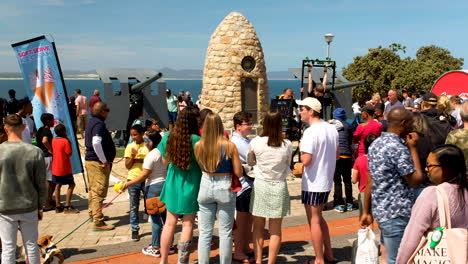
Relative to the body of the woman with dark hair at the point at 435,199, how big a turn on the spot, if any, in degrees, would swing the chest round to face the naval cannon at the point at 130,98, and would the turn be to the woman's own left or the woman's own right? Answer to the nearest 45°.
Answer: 0° — they already face it

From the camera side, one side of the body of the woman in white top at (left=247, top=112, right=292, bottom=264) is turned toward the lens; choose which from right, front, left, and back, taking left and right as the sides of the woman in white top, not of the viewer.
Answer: back

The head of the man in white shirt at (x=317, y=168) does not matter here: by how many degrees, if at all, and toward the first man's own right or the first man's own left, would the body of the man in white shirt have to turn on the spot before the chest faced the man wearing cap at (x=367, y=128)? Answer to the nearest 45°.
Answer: approximately 45° to the first man's own right

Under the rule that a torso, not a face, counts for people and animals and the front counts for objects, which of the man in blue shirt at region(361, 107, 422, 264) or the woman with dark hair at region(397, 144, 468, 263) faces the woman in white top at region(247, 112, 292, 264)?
the woman with dark hair

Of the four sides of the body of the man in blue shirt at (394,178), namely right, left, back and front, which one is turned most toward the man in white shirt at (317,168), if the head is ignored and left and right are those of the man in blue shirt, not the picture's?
left

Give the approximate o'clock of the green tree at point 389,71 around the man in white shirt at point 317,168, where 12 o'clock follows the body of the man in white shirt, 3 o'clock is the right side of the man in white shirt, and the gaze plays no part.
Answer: The green tree is roughly at 2 o'clock from the man in white shirt.

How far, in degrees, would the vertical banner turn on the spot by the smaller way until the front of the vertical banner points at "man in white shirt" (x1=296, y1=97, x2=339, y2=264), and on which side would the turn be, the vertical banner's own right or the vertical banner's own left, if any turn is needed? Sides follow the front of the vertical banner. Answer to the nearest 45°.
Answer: approximately 45° to the vertical banner's own left
